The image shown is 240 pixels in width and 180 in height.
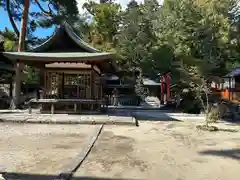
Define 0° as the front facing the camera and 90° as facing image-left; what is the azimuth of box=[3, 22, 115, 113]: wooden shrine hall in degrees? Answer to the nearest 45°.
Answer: approximately 0°
